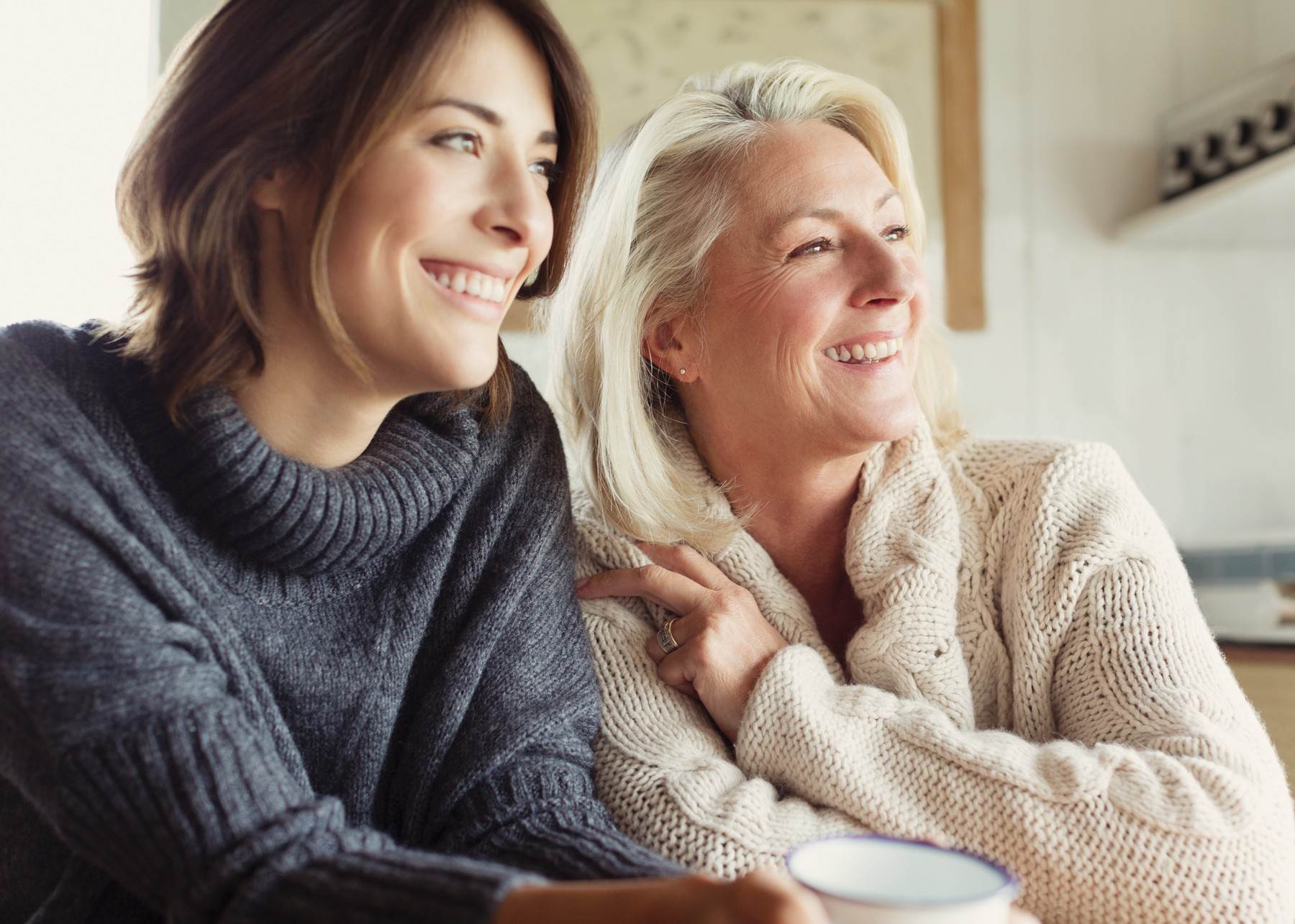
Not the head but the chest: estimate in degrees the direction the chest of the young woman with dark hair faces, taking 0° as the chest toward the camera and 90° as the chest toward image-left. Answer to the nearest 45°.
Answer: approximately 315°

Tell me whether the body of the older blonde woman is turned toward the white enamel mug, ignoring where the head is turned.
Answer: yes

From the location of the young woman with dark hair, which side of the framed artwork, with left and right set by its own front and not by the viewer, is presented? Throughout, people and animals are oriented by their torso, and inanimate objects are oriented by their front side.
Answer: front

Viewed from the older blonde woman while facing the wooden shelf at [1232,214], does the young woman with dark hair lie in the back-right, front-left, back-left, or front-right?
back-left

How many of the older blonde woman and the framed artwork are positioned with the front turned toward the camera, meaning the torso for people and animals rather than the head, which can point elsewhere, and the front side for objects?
2

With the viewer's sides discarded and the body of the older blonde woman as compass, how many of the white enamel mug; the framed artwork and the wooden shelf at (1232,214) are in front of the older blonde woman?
1

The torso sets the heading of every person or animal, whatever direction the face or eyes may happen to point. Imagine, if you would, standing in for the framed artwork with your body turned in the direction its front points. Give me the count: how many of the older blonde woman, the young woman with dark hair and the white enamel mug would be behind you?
0

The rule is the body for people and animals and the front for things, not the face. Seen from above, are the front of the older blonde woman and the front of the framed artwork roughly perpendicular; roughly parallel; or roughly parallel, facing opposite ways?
roughly parallel

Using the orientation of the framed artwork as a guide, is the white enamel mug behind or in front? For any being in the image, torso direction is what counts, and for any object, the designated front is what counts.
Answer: in front

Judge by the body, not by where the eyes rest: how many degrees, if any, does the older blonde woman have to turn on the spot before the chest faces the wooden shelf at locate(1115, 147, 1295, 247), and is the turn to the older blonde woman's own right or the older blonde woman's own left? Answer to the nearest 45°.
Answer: approximately 135° to the older blonde woman's own left

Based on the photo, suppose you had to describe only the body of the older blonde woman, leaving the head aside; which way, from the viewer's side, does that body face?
toward the camera

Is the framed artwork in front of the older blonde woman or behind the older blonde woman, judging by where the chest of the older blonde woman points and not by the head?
behind

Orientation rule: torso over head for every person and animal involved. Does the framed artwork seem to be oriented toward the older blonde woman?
yes

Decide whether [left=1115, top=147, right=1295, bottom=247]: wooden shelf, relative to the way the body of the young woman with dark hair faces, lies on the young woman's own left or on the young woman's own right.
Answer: on the young woman's own left
